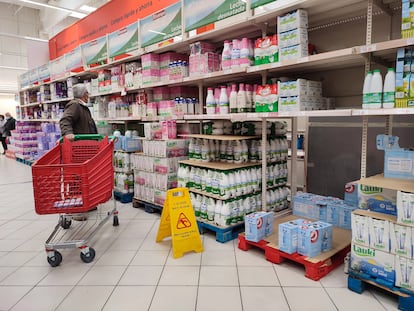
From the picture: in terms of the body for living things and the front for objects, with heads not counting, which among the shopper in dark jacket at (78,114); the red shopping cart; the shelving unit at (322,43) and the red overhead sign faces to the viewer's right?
the shopper in dark jacket

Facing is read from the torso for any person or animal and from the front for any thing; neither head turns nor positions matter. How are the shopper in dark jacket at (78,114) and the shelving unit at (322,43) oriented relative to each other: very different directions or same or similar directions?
very different directions

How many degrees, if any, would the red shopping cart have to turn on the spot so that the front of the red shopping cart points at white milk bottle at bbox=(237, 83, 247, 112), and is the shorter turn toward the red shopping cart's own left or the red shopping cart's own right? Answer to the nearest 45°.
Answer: approximately 135° to the red shopping cart's own left

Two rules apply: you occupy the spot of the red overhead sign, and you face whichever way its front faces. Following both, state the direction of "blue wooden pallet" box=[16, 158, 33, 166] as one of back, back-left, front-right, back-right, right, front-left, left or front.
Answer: right

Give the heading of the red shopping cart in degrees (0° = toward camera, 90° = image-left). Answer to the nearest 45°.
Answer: approximately 45°

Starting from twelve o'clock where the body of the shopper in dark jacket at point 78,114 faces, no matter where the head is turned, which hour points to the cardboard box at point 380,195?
The cardboard box is roughly at 2 o'clock from the shopper in dark jacket.

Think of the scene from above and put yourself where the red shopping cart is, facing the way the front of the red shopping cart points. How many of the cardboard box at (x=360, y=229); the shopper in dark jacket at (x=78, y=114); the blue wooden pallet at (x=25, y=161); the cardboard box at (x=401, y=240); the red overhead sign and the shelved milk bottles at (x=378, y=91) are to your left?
3

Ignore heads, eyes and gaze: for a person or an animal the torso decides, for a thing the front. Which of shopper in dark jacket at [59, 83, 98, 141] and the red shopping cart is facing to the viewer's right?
the shopper in dark jacket

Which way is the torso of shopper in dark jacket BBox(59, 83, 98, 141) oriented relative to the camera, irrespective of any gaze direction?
to the viewer's right
